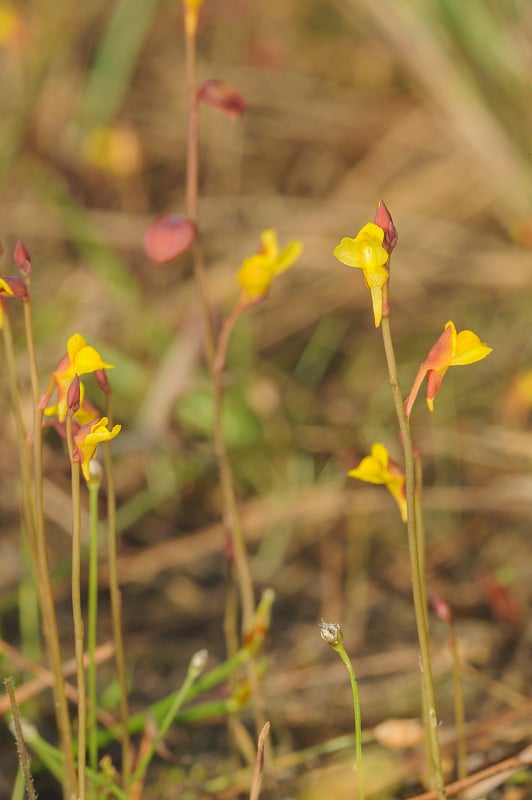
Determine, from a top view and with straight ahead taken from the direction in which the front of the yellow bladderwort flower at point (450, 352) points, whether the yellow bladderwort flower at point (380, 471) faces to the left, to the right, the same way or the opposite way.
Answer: the opposite way

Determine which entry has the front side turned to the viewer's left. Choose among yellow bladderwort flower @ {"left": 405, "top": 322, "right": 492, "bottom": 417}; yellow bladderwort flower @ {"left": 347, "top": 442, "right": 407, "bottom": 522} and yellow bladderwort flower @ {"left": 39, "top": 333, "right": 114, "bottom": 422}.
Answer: yellow bladderwort flower @ {"left": 347, "top": 442, "right": 407, "bottom": 522}

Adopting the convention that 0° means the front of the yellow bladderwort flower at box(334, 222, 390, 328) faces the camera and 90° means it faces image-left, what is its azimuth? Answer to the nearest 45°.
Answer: approximately 45°

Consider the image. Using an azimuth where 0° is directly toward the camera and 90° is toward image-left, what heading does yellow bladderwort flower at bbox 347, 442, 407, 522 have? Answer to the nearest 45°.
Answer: approximately 90°

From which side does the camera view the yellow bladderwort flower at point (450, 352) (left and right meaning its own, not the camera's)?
right

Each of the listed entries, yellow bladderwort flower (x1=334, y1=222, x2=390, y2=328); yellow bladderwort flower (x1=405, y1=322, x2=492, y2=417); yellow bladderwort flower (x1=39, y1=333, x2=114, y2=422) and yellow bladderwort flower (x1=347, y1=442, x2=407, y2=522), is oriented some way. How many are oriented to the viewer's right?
2

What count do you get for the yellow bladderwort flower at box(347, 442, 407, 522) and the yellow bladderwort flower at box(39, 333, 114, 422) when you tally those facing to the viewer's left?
1
